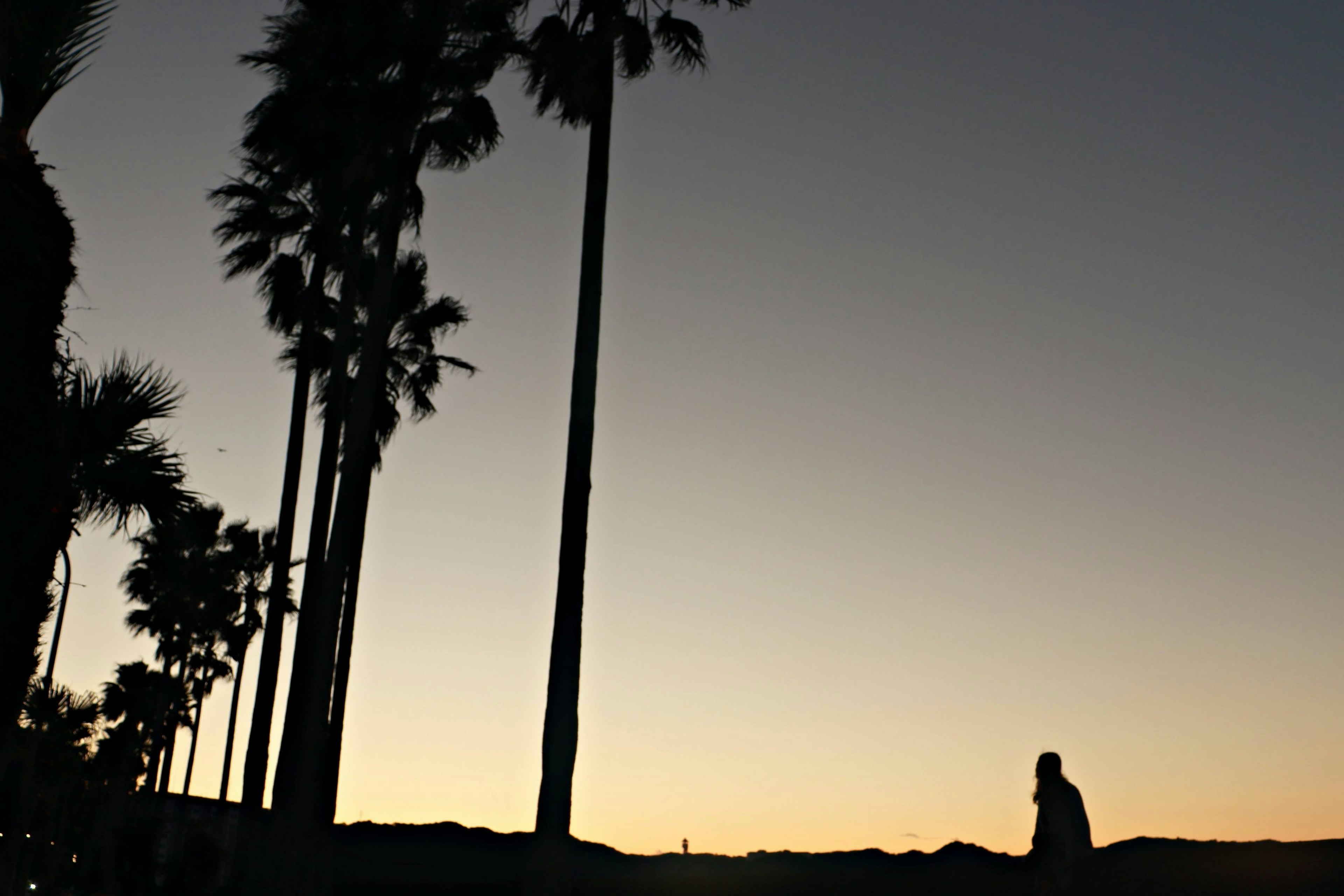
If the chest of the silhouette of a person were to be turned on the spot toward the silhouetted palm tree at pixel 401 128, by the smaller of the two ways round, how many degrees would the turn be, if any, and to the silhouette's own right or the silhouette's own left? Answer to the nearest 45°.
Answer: approximately 45° to the silhouette's own right

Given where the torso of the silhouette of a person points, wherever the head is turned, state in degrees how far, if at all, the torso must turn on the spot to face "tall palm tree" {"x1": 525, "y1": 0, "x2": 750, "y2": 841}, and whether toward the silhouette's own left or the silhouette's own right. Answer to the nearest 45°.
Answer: approximately 45° to the silhouette's own right

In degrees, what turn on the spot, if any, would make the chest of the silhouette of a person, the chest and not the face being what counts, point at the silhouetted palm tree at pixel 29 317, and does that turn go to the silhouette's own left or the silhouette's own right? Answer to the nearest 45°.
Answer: approximately 45° to the silhouette's own left

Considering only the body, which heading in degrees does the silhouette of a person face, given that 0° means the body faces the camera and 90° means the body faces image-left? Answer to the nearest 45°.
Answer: approximately 90°

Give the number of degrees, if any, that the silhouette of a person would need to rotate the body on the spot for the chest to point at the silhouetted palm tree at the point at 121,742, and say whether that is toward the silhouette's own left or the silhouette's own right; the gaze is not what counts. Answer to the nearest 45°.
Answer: approximately 45° to the silhouette's own right
